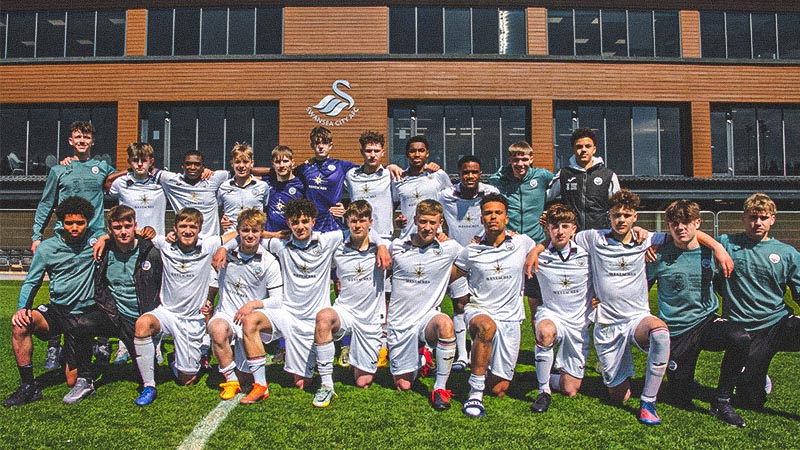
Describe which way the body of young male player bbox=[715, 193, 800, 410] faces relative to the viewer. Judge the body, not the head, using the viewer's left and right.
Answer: facing the viewer

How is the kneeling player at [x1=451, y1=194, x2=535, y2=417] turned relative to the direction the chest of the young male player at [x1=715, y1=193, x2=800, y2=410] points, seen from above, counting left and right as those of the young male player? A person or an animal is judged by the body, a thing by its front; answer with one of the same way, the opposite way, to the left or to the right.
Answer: the same way

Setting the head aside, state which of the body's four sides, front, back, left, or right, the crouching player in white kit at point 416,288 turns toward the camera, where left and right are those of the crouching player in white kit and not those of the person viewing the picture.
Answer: front

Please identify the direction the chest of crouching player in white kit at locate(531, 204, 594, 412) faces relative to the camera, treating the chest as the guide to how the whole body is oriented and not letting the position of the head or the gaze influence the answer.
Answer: toward the camera

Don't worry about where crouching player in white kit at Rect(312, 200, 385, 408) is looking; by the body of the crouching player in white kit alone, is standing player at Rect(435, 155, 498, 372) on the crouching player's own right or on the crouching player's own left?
on the crouching player's own left

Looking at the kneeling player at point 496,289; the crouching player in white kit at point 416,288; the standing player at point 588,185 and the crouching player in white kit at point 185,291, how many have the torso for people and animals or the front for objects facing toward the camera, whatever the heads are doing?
4

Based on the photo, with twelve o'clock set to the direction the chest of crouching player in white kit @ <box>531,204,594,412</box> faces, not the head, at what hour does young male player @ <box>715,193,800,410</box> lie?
The young male player is roughly at 9 o'clock from the crouching player in white kit.

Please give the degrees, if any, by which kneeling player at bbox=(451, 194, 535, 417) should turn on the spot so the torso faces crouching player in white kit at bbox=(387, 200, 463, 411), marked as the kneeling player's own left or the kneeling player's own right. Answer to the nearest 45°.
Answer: approximately 90° to the kneeling player's own right

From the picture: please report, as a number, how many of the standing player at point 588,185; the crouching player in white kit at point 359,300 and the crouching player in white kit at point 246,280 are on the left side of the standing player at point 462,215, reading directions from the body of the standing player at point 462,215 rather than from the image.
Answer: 1

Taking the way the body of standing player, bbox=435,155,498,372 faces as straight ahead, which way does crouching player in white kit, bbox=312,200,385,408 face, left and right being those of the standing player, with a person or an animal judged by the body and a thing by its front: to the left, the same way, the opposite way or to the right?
the same way

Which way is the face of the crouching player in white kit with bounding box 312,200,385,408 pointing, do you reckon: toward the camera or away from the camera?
toward the camera

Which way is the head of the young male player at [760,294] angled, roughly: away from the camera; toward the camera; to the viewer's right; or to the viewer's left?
toward the camera

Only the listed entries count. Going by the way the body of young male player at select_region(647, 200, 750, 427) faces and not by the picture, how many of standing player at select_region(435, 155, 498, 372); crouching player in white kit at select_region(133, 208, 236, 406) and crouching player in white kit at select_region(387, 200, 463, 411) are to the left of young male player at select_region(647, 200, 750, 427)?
0

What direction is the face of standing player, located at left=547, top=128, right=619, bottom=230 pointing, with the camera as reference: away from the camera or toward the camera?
toward the camera

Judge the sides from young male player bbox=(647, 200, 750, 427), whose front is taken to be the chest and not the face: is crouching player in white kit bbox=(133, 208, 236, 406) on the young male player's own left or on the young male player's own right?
on the young male player's own right

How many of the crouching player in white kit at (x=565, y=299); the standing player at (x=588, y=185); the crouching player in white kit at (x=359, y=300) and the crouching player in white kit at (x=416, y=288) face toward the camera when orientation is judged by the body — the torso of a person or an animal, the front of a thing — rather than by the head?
4

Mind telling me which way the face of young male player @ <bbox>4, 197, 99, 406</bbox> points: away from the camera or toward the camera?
toward the camera

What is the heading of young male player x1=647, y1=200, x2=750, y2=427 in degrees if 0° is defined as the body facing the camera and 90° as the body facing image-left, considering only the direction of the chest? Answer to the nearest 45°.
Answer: approximately 0°
